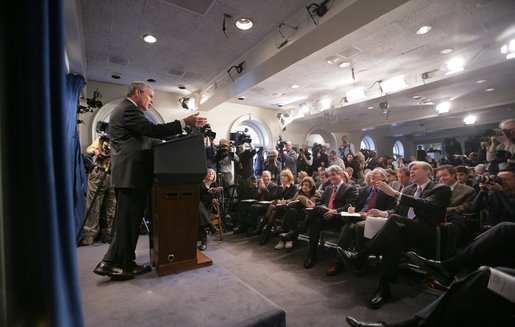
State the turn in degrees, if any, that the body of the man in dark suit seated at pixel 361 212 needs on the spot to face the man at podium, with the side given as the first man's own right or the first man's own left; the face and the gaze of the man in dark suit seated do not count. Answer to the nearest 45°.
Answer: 0° — they already face them

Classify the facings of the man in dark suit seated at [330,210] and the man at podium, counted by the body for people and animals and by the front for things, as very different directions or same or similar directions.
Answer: very different directions

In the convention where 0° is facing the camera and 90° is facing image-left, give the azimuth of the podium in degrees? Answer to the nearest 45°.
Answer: approximately 270°

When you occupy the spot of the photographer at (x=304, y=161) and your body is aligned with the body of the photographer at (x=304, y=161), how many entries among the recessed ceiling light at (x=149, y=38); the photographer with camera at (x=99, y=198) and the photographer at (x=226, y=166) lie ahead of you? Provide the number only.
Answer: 3

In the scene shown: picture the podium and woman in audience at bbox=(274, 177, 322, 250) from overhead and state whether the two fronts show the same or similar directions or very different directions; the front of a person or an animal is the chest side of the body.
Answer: very different directions

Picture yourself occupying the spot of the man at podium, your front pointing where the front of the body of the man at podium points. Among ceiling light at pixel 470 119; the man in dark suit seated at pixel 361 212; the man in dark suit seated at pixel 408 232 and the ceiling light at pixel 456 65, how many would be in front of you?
4

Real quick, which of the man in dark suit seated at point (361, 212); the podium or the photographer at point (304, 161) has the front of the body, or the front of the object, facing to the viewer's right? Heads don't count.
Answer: the podium

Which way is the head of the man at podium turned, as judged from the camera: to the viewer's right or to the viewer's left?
to the viewer's right

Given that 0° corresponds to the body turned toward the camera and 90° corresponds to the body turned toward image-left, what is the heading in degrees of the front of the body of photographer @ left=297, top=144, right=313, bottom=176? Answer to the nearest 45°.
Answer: approximately 45°

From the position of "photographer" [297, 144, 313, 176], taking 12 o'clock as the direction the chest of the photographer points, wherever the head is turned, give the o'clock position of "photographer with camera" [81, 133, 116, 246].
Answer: The photographer with camera is roughly at 12 o'clock from the photographer.

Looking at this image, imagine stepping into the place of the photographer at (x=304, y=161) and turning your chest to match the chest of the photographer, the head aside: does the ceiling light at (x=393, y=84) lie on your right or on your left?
on your left

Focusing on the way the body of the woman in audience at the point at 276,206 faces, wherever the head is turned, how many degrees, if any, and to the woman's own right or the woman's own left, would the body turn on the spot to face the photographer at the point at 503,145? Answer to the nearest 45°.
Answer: approximately 135° to the woman's own left

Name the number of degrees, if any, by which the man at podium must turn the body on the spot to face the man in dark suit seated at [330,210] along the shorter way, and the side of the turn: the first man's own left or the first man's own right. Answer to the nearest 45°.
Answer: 0° — they already face them

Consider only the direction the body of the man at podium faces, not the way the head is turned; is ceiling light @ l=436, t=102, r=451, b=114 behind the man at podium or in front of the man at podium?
in front

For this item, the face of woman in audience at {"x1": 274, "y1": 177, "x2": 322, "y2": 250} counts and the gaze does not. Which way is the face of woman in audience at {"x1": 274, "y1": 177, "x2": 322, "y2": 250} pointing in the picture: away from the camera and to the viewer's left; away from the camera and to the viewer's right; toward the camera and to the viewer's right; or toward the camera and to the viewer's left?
toward the camera and to the viewer's left

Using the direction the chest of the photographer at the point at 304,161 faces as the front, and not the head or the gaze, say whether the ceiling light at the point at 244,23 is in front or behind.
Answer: in front

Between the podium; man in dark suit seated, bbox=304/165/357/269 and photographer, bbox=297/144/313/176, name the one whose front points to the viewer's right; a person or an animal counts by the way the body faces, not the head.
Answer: the podium

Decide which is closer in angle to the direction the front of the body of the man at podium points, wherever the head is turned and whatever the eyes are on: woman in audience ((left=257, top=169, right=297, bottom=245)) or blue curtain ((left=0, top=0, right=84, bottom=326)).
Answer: the woman in audience
